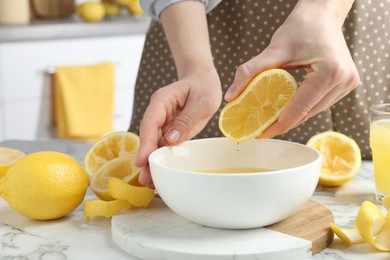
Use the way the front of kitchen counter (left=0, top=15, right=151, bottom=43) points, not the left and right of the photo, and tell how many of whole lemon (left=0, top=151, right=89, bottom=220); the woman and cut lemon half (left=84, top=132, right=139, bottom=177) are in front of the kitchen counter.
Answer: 3

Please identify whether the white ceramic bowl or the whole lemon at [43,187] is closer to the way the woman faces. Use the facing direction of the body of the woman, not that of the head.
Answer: the white ceramic bowl

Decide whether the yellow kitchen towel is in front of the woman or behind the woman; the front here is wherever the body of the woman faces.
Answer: behind

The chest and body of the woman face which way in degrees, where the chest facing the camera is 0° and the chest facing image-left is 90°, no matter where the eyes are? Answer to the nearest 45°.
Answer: approximately 0°

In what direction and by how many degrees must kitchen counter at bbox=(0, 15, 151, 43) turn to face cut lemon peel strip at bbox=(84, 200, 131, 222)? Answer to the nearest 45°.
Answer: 0° — it already faces it

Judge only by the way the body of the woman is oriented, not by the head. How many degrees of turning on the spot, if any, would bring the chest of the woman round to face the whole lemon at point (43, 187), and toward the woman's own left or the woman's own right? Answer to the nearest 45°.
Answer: approximately 45° to the woman's own right

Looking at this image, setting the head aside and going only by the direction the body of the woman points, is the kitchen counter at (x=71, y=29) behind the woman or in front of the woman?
behind

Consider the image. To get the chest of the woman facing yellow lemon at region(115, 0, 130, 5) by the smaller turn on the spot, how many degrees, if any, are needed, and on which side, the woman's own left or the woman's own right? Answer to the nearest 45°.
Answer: approximately 180°

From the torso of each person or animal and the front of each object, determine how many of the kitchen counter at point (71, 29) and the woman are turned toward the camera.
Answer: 2
